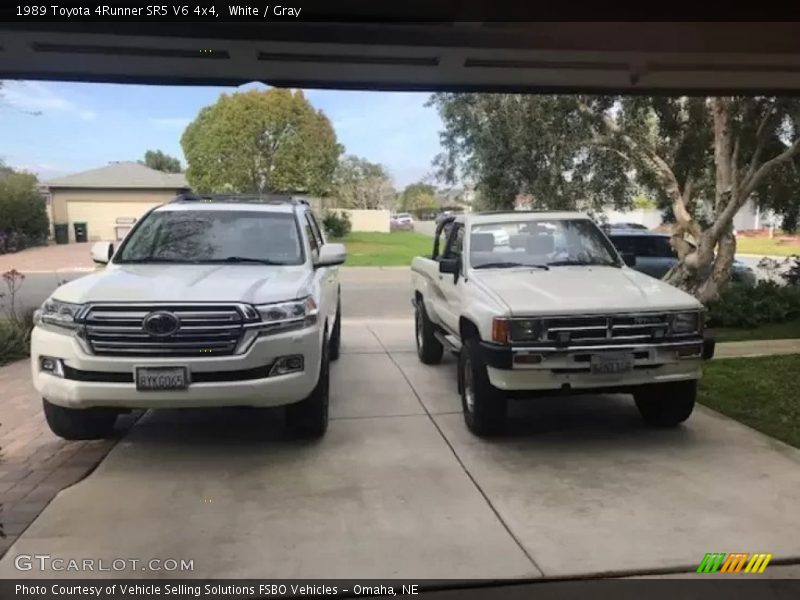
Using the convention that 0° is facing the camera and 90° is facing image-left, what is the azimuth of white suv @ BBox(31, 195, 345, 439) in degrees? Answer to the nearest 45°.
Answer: approximately 0°

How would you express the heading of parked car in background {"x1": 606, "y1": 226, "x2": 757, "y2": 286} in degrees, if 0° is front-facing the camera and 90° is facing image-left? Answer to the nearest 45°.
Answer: approximately 270°

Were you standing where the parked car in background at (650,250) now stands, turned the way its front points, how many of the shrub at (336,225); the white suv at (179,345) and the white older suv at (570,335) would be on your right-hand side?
2

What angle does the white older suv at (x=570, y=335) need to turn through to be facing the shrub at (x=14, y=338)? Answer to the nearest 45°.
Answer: approximately 135° to its right

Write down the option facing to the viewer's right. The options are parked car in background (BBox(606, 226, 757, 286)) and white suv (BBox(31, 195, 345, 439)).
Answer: the parked car in background

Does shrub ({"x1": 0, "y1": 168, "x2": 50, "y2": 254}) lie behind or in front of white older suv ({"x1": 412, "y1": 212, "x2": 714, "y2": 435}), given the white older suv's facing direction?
behind

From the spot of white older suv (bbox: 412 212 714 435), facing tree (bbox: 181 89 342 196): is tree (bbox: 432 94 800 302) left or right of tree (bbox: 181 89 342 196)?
right

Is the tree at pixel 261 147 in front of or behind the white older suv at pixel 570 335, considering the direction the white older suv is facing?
behind
